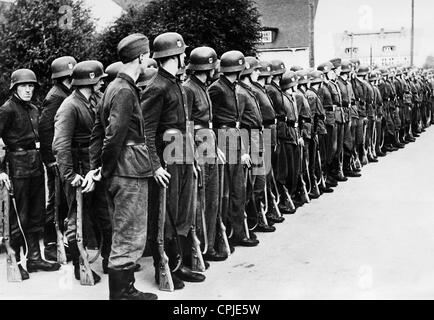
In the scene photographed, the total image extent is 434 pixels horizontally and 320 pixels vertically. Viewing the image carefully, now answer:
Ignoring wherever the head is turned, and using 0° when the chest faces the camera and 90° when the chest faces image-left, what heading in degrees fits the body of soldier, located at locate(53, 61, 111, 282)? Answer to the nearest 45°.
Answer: approximately 270°

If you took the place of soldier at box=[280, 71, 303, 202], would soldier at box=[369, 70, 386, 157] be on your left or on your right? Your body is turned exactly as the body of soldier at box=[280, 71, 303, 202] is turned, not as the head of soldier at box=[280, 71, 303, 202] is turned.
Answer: on your left

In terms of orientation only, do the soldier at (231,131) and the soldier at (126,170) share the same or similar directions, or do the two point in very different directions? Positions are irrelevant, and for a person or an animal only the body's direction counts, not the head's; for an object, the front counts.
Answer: same or similar directions

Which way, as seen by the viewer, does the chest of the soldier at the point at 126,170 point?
to the viewer's right

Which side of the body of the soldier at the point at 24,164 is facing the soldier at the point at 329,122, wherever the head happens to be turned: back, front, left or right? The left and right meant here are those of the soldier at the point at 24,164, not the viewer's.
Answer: left

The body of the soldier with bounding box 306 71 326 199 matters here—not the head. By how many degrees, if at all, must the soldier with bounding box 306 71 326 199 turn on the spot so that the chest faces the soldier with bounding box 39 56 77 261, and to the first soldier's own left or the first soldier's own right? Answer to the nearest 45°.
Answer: approximately 90° to the first soldier's own right

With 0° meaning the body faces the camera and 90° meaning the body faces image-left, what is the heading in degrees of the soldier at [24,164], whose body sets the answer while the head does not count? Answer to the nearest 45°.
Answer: approximately 315°

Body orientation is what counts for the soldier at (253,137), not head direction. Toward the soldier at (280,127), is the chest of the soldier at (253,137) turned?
no

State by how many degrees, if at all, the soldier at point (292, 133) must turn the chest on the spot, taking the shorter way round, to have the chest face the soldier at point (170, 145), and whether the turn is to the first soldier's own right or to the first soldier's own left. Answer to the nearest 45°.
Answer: approximately 45° to the first soldier's own right

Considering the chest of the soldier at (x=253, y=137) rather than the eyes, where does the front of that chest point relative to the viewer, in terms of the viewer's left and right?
facing to the right of the viewer

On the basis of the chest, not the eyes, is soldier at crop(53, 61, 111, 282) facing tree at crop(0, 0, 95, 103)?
no

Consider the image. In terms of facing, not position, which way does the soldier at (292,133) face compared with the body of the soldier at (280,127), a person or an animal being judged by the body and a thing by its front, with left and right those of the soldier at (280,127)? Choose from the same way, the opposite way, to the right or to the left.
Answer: the same way

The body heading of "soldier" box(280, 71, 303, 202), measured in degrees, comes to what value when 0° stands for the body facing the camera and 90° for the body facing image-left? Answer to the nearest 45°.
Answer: approximately 315°

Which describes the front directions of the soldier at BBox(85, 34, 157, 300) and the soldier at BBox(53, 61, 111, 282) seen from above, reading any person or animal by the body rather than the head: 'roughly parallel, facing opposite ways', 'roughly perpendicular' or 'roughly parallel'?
roughly parallel
